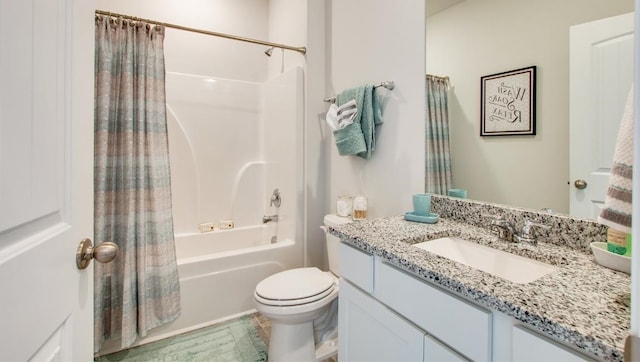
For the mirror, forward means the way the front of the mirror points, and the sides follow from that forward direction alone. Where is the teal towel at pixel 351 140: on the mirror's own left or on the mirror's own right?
on the mirror's own right

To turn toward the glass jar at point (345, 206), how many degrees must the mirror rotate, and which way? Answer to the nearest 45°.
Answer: approximately 45° to its right

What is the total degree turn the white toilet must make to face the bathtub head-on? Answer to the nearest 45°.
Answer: approximately 90° to its right

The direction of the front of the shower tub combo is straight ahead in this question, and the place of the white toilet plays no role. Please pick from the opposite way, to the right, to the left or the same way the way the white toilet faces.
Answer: to the right

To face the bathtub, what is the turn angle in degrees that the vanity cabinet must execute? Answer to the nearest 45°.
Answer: approximately 90° to its right

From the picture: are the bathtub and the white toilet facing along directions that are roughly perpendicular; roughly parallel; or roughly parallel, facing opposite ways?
roughly perpendicular

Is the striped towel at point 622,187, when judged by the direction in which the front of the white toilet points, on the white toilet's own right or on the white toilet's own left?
on the white toilet's own left
